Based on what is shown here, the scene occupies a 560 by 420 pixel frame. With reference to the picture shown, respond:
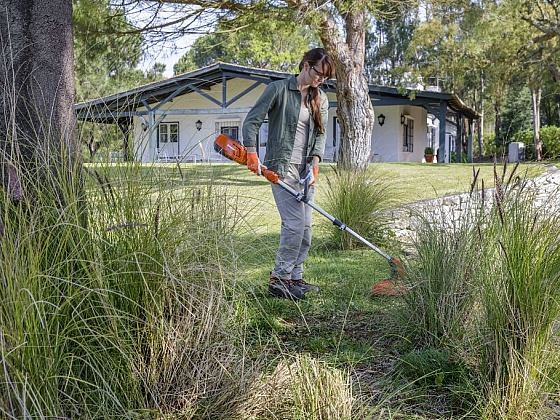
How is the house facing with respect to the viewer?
toward the camera

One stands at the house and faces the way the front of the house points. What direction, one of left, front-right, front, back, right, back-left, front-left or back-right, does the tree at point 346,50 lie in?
front

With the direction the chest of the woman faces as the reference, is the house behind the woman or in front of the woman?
behind

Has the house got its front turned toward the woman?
yes

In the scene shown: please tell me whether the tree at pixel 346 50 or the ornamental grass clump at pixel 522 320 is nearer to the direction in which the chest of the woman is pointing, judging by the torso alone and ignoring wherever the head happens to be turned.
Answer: the ornamental grass clump

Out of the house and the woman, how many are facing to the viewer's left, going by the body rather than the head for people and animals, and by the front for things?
0

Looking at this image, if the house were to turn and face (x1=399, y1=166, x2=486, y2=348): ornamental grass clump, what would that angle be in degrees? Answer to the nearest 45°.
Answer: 0° — it already faces it

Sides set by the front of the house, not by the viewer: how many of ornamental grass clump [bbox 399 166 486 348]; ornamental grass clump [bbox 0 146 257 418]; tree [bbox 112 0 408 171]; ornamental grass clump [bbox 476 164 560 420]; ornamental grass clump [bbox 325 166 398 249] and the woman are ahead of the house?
6

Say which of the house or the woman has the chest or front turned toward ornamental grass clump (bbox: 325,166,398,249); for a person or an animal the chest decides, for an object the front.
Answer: the house

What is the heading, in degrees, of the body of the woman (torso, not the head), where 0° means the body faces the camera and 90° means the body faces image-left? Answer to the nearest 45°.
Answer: approximately 315°

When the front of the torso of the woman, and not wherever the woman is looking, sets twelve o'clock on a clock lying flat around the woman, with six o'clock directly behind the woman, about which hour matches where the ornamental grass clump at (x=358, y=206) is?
The ornamental grass clump is roughly at 8 o'clock from the woman.

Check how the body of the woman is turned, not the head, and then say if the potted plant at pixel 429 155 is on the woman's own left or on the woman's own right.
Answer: on the woman's own left

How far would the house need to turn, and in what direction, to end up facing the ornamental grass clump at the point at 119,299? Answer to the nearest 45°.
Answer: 0° — it already faces it

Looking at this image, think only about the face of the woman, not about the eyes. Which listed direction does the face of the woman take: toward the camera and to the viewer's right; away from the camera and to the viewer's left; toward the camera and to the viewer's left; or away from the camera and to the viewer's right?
toward the camera and to the viewer's right
